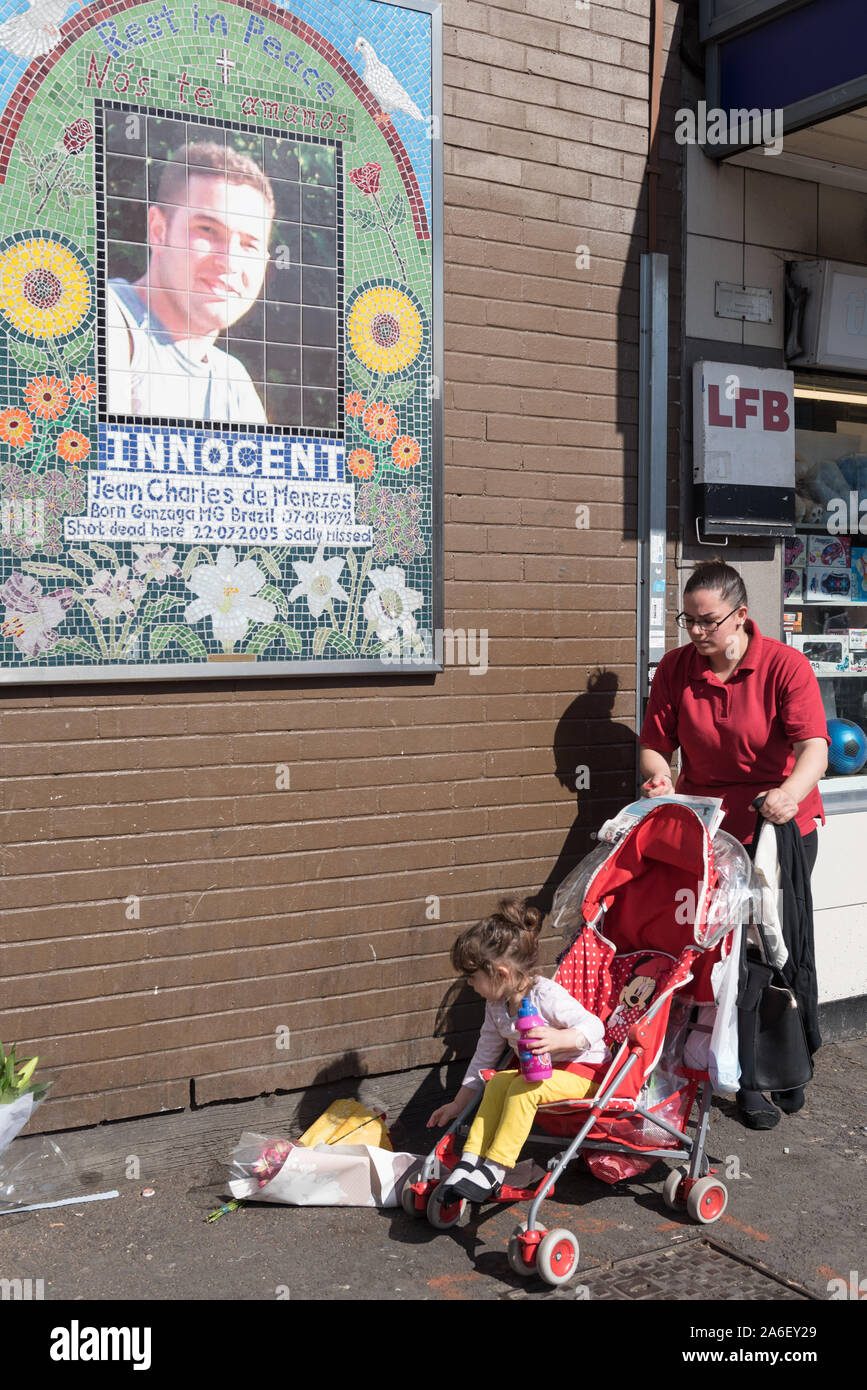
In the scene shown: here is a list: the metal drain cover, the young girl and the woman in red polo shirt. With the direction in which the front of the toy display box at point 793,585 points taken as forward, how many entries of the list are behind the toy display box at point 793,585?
0

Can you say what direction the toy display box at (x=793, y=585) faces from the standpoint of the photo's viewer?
facing the viewer

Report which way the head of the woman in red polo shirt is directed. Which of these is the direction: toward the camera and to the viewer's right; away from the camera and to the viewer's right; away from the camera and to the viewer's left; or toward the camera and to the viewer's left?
toward the camera and to the viewer's left

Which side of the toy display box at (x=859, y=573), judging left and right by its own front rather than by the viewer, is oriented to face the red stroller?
front

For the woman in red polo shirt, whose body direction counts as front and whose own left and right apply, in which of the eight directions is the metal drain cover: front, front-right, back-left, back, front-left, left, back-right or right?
front-left

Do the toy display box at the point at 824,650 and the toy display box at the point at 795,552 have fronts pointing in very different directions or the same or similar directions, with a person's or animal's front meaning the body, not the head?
same or similar directions

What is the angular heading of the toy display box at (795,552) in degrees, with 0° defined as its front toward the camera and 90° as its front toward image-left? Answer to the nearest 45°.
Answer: approximately 0°

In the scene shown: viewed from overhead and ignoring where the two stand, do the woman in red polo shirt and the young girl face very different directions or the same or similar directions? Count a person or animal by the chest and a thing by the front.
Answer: same or similar directions

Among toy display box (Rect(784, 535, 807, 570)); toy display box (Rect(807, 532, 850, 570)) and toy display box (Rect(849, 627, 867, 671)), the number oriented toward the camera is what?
3

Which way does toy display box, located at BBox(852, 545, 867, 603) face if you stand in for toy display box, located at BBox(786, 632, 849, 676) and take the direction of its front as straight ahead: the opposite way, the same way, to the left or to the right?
the same way

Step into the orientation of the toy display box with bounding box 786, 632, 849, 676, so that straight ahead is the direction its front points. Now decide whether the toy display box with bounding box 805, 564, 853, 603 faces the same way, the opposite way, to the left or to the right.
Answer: the same way

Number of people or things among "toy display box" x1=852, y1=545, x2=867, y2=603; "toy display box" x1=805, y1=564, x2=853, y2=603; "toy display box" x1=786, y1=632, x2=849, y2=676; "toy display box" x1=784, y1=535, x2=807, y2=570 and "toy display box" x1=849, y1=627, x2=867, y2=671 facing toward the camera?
5

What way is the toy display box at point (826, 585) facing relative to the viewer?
toward the camera
